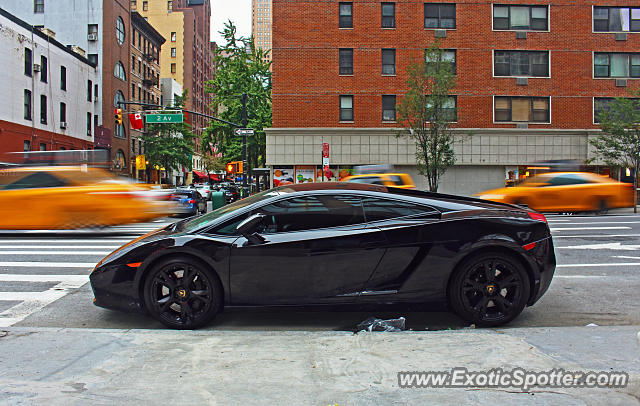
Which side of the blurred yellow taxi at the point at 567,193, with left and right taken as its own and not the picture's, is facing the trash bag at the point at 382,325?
left

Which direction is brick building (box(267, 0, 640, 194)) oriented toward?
toward the camera

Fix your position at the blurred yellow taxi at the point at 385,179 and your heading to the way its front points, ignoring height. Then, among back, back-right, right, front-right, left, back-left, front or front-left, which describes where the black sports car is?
left

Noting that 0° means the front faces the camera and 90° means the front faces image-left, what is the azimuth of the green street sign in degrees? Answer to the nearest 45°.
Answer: approximately 0°

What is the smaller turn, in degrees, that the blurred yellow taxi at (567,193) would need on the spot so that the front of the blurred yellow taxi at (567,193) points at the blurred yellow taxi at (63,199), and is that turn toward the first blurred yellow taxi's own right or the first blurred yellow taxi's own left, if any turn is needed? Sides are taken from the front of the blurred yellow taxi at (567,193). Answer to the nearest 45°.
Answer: approximately 45° to the first blurred yellow taxi's own left

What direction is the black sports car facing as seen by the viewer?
to the viewer's left

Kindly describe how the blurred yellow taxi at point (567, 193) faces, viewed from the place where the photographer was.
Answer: facing to the left of the viewer

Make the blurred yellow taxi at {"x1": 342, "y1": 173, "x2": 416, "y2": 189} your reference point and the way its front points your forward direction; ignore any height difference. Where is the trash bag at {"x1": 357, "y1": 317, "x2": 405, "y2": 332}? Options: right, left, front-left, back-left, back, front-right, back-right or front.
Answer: left

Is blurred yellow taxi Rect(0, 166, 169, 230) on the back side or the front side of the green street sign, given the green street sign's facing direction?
on the front side

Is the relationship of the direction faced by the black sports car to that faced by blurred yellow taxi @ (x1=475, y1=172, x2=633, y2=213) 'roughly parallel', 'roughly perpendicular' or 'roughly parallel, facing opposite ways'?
roughly parallel

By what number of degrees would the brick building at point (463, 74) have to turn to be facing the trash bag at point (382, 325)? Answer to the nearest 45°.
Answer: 0° — it already faces it

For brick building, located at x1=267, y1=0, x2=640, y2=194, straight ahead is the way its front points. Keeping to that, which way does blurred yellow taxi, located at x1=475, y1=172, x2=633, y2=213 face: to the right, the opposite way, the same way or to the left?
to the right

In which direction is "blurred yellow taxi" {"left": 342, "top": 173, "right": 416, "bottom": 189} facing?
to the viewer's left

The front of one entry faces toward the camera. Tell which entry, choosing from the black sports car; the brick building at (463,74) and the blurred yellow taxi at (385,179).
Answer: the brick building

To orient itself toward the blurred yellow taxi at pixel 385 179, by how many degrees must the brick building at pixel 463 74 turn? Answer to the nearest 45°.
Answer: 0° — it already faces it
